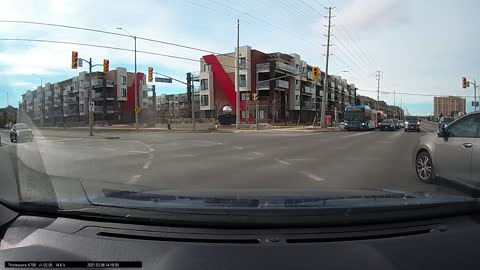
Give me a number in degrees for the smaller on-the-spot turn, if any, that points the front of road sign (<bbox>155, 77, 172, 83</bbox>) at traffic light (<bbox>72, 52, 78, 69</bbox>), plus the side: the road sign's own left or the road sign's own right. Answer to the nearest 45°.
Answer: approximately 45° to the road sign's own right

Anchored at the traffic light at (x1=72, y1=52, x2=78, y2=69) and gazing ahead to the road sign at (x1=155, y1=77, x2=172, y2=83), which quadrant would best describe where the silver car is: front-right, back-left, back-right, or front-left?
back-right

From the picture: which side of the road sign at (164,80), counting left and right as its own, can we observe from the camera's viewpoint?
front

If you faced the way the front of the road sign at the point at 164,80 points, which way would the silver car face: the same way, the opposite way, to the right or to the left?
the opposite way

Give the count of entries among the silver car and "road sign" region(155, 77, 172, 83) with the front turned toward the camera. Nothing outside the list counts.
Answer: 1

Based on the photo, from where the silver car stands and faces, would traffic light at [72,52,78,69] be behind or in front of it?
in front

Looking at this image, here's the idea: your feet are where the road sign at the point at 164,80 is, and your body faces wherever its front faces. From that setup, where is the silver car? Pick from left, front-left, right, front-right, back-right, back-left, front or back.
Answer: front

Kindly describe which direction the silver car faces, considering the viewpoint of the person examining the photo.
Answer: facing away from the viewer and to the left of the viewer

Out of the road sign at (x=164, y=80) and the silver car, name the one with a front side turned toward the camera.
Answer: the road sign

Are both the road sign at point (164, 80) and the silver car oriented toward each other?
yes

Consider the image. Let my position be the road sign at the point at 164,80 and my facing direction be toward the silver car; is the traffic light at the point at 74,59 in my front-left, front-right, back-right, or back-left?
front-right

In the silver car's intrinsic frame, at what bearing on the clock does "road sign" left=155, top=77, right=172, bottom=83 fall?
The road sign is roughly at 12 o'clock from the silver car.
